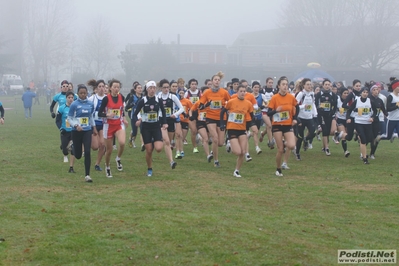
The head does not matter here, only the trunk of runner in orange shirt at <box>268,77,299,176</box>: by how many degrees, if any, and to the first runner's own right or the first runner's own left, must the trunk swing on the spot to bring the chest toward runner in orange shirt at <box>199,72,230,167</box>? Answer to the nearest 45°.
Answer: approximately 135° to the first runner's own right

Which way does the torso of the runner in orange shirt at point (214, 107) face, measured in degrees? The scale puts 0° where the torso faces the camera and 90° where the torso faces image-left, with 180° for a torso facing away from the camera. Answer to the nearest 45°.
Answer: approximately 0°

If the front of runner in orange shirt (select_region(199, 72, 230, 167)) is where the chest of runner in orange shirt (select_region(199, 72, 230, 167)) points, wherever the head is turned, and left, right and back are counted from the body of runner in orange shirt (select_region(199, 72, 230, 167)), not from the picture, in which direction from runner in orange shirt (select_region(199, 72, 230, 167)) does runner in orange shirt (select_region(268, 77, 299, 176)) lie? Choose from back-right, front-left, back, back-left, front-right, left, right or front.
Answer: front-left

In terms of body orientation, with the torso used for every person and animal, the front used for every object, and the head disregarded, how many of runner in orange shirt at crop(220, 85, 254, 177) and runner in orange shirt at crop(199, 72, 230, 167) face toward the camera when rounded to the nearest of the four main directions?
2

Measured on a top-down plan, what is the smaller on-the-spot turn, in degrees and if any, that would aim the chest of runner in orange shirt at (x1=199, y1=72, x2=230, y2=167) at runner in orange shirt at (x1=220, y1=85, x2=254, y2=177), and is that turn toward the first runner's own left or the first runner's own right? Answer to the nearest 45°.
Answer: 0° — they already face them

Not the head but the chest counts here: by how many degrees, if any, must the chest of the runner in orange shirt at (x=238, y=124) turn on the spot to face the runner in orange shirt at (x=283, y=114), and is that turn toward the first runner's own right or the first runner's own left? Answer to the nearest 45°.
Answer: approximately 90° to the first runner's own left

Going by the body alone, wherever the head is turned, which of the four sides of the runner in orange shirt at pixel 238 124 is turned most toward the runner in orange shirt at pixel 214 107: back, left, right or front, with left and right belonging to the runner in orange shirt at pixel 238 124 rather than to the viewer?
back

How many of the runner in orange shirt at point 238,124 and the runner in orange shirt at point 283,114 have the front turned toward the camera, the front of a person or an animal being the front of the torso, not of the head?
2

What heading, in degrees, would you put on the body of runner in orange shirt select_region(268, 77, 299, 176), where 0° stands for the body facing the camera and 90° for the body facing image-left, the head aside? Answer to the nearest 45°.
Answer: approximately 0°
